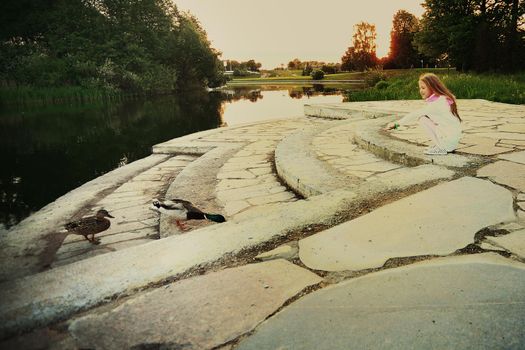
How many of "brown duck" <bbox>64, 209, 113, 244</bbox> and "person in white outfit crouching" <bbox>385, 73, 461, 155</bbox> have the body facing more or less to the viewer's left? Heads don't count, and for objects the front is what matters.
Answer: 1

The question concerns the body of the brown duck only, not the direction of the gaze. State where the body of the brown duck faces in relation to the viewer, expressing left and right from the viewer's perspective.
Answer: facing to the right of the viewer

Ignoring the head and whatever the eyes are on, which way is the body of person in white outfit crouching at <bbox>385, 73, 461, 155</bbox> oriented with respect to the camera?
to the viewer's left

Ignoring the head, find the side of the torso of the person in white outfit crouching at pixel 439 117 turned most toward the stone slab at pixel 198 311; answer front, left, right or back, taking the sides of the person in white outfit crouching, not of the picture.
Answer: left

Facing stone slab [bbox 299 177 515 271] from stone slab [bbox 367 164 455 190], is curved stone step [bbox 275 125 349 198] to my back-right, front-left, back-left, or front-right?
back-right

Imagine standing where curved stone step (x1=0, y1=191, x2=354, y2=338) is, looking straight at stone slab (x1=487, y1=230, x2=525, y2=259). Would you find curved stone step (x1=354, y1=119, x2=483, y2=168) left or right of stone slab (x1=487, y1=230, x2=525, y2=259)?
left

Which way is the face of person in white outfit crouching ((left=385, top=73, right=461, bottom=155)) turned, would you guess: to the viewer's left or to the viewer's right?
to the viewer's left
